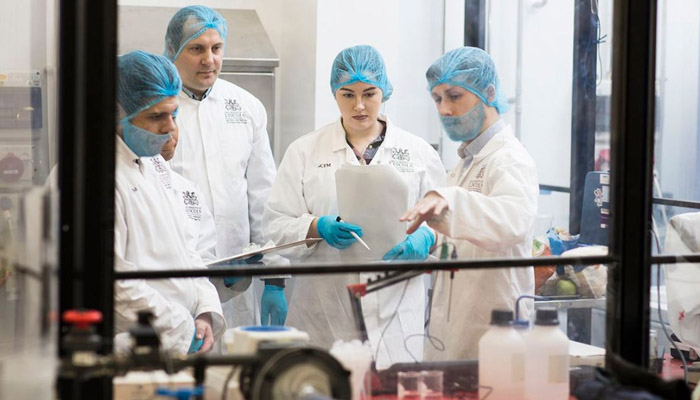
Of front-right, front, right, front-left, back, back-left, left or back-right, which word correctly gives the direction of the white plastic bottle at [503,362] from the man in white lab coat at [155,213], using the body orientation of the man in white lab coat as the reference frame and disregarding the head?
front

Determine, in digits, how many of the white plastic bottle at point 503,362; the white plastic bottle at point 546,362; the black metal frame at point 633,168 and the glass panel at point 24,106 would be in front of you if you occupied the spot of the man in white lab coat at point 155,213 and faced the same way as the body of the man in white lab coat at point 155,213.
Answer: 3

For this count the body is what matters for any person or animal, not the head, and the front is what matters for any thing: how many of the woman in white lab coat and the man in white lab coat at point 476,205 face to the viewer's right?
0

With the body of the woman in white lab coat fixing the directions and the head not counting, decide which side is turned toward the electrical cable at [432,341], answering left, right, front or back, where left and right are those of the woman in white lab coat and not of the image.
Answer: front

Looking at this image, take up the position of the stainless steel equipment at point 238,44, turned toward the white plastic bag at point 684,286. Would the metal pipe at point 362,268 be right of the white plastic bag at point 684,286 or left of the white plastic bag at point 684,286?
right

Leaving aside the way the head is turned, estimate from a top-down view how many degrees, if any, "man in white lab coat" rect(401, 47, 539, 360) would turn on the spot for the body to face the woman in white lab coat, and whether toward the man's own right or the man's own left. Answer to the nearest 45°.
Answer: approximately 90° to the man's own right

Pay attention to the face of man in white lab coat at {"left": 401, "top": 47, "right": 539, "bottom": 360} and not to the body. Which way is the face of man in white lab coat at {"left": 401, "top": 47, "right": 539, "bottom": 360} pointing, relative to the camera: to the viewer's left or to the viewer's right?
to the viewer's left

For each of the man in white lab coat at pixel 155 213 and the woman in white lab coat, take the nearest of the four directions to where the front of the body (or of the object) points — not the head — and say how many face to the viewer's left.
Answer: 0

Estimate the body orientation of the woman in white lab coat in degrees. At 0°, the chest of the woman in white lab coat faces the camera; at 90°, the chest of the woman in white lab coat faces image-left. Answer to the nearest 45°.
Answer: approximately 0°

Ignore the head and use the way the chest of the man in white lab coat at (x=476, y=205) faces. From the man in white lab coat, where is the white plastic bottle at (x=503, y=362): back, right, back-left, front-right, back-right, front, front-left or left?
front-left

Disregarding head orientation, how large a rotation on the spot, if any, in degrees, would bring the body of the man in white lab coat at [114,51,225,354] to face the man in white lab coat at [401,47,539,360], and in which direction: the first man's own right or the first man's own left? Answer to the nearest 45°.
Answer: approximately 45° to the first man's own left

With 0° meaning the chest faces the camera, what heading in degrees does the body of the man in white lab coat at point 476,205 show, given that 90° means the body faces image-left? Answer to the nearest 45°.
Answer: approximately 45°

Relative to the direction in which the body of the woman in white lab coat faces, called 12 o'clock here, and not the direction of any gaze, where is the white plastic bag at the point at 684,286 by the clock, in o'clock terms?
The white plastic bag is roughly at 10 o'clock from the woman in white lab coat.

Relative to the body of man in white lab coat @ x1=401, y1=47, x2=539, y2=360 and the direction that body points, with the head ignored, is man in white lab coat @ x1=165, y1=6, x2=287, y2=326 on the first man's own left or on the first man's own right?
on the first man's own right

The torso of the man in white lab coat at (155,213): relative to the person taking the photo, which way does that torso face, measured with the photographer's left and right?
facing the viewer and to the right of the viewer
